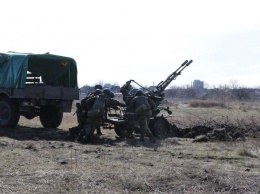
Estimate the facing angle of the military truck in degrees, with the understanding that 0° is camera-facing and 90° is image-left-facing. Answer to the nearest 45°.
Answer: approximately 135°

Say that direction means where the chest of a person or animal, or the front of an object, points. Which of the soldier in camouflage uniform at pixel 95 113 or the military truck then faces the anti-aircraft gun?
the soldier in camouflage uniform

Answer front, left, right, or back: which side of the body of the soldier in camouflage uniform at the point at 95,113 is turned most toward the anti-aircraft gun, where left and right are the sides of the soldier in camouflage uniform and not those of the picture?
front

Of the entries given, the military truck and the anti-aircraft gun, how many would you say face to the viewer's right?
1

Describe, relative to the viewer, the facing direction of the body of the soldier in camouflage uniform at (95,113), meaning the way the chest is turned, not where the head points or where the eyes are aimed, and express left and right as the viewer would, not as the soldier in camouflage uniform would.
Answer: facing away from the viewer and to the right of the viewer

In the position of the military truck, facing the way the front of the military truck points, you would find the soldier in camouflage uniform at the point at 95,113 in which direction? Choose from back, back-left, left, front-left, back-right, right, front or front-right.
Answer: back
